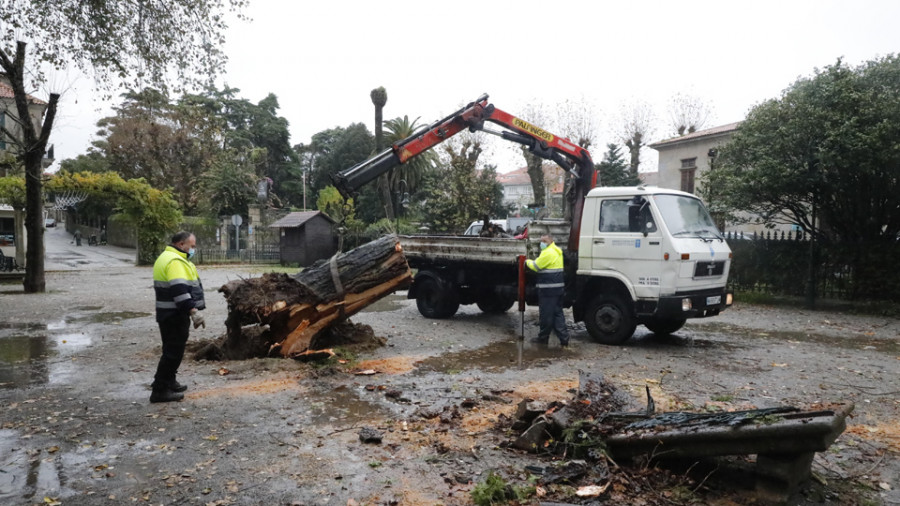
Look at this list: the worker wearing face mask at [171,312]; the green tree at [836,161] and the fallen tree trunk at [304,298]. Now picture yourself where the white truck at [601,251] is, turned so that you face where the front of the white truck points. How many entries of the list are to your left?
1

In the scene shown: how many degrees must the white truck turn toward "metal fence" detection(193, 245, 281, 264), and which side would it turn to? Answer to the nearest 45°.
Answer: approximately 180°

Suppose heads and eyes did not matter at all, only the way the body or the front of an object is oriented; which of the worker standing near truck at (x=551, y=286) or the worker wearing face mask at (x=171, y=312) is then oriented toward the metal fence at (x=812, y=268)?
the worker wearing face mask

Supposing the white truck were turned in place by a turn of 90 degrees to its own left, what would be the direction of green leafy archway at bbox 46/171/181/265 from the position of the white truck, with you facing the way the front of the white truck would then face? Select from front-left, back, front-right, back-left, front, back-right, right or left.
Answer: left

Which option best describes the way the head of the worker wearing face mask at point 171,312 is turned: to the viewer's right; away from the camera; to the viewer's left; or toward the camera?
to the viewer's right

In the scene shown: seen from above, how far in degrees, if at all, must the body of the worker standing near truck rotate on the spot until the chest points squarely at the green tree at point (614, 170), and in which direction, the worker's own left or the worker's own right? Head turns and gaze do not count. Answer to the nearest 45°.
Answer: approximately 90° to the worker's own right

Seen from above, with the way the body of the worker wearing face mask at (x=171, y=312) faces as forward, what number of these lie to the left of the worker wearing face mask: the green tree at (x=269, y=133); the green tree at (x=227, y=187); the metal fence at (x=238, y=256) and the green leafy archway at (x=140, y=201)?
4

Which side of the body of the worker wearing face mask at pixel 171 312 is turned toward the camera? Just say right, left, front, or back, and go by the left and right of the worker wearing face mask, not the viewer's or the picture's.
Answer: right

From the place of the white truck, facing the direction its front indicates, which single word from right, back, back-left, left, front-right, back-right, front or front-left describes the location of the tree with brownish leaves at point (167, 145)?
back

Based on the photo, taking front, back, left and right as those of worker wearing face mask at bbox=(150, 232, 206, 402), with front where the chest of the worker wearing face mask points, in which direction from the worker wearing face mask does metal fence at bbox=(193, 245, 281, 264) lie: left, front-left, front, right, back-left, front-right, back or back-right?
left

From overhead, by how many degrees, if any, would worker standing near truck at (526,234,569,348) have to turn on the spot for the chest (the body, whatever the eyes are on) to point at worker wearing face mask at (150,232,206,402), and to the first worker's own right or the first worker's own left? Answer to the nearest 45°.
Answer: approximately 45° to the first worker's own left

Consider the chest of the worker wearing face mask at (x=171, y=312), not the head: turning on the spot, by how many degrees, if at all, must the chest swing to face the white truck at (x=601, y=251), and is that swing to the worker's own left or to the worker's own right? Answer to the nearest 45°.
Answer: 0° — they already face it

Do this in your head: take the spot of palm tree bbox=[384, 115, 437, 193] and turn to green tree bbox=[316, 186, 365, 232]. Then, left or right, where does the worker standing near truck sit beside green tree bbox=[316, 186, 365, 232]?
left

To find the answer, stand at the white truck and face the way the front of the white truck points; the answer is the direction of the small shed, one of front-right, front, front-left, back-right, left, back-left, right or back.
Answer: back

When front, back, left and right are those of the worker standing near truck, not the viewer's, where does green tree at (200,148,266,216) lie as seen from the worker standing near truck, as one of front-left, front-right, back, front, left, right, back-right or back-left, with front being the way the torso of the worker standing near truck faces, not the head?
front-right

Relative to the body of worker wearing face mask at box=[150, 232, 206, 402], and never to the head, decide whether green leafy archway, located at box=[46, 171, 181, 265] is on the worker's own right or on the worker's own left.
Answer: on the worker's own left

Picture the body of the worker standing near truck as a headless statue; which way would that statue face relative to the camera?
to the viewer's left

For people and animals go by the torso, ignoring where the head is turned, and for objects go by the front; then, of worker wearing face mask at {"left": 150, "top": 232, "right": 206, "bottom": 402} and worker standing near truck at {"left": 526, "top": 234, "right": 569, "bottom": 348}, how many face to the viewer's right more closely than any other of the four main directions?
1

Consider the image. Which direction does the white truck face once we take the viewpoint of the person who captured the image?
facing the viewer and to the right of the viewer
